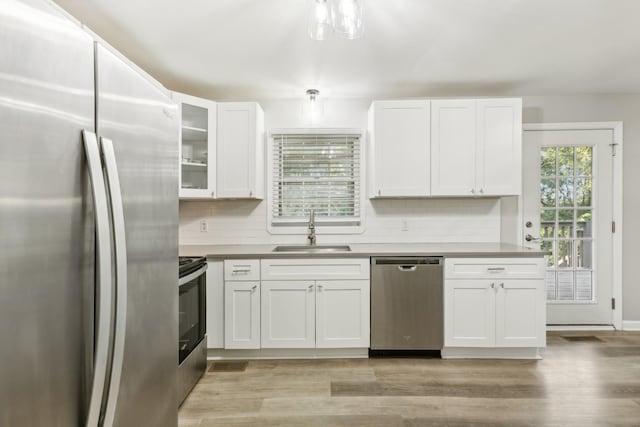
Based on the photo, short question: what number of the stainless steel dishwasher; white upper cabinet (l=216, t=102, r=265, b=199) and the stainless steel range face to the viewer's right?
1

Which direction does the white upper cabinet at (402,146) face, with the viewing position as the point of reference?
facing the viewer

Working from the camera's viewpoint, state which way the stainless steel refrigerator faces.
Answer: facing the viewer and to the right of the viewer

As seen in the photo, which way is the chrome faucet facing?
toward the camera

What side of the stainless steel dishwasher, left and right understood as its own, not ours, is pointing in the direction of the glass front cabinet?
right

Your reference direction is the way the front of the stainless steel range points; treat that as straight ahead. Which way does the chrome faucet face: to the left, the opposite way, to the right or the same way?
to the right

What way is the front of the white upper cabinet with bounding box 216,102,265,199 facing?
toward the camera

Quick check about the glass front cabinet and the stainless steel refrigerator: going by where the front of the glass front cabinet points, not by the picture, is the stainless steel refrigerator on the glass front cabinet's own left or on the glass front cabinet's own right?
on the glass front cabinet's own right

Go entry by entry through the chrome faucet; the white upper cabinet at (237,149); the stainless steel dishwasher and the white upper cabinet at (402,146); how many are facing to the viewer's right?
0

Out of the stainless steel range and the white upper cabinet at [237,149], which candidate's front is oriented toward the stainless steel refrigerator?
the white upper cabinet

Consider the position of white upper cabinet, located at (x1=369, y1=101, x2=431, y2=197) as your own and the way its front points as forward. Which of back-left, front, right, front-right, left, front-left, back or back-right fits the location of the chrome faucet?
right

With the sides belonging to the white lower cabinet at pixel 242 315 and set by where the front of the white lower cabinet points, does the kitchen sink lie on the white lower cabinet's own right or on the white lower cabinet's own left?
on the white lower cabinet's own left

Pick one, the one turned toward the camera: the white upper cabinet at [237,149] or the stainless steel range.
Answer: the white upper cabinet

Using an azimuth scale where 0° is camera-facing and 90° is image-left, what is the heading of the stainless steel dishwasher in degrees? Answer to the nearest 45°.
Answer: approximately 0°
